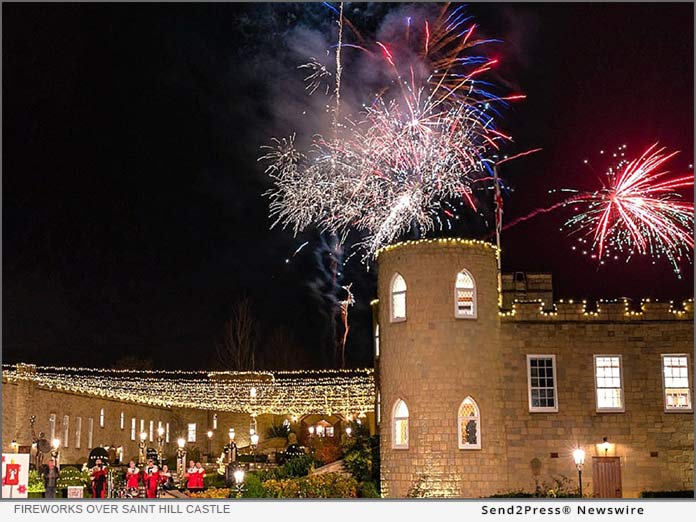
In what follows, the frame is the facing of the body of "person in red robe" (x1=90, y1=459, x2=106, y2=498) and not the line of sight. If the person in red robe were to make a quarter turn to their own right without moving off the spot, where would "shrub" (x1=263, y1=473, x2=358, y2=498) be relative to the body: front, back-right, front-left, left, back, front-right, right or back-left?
back

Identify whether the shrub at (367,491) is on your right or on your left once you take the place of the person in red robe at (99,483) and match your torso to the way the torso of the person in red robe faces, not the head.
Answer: on your left

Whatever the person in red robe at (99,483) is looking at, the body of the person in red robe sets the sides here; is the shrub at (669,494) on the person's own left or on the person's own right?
on the person's own left

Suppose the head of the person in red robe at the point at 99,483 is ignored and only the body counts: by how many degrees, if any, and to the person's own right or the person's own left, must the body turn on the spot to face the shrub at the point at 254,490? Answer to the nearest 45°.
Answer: approximately 90° to the person's own left

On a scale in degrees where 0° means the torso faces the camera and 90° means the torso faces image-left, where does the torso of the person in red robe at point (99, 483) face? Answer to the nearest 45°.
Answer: approximately 0°

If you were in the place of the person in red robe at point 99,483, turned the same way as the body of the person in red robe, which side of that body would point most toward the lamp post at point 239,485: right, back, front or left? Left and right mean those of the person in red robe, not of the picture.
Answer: left

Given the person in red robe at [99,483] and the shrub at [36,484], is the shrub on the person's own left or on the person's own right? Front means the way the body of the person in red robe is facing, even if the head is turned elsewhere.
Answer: on the person's own right
